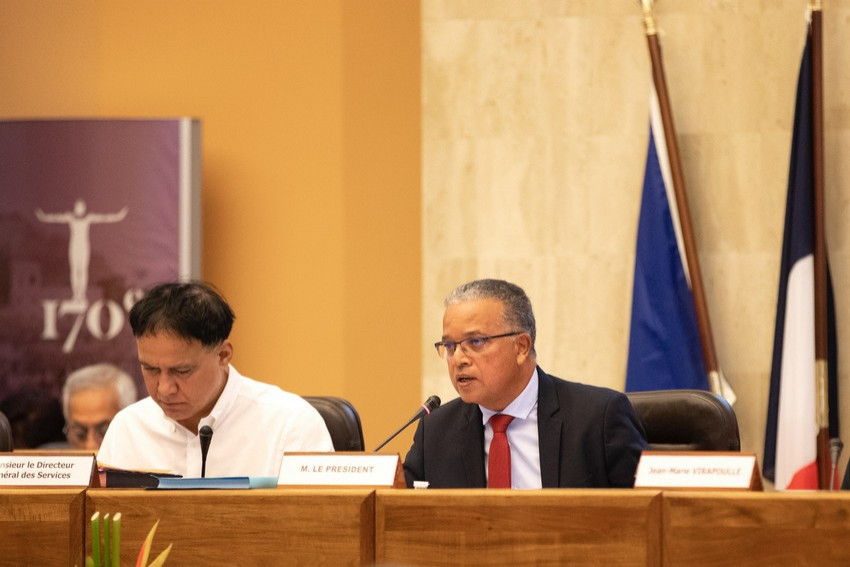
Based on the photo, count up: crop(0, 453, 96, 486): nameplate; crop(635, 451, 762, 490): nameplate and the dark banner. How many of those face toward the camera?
3

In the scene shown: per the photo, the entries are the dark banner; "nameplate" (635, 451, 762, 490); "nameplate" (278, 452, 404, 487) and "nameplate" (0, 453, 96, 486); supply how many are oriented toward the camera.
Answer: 4

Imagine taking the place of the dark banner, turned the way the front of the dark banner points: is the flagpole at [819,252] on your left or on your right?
on your left

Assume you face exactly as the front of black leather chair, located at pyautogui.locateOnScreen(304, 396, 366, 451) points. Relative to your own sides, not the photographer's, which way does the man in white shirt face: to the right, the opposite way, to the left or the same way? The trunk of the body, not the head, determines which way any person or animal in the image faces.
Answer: the same way

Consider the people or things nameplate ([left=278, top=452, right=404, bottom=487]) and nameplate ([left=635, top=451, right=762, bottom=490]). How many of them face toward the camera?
2

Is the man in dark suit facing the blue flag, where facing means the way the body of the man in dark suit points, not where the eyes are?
no

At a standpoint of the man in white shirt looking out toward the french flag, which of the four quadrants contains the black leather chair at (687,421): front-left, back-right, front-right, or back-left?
front-right

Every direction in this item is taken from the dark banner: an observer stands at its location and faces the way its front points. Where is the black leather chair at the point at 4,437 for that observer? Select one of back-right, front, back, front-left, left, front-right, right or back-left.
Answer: front

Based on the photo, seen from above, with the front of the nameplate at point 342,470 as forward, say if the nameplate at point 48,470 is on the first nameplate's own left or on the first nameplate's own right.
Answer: on the first nameplate's own right

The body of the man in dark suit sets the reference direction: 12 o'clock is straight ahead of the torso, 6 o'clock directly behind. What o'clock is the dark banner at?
The dark banner is roughly at 3 o'clock from the man in dark suit.

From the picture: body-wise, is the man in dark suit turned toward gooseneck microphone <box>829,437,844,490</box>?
no

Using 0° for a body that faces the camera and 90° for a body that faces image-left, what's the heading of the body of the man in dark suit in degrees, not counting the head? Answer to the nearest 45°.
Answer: approximately 45°

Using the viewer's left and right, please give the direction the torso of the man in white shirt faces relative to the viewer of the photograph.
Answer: facing the viewer and to the left of the viewer

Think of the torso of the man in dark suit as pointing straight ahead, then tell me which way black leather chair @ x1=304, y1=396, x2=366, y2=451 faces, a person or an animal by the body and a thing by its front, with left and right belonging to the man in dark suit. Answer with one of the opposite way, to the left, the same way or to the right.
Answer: the same way

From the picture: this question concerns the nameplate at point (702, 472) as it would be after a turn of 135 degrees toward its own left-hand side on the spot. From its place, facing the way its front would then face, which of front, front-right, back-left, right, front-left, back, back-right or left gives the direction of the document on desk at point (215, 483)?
back-left

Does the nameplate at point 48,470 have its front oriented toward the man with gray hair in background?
no

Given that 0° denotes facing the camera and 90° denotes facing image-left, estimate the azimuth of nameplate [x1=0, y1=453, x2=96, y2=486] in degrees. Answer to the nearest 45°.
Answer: approximately 0°

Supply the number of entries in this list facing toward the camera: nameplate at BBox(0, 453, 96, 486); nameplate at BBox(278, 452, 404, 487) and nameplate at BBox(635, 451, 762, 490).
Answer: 3

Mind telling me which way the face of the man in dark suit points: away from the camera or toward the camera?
toward the camera

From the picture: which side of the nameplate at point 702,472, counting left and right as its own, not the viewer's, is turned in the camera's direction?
front
